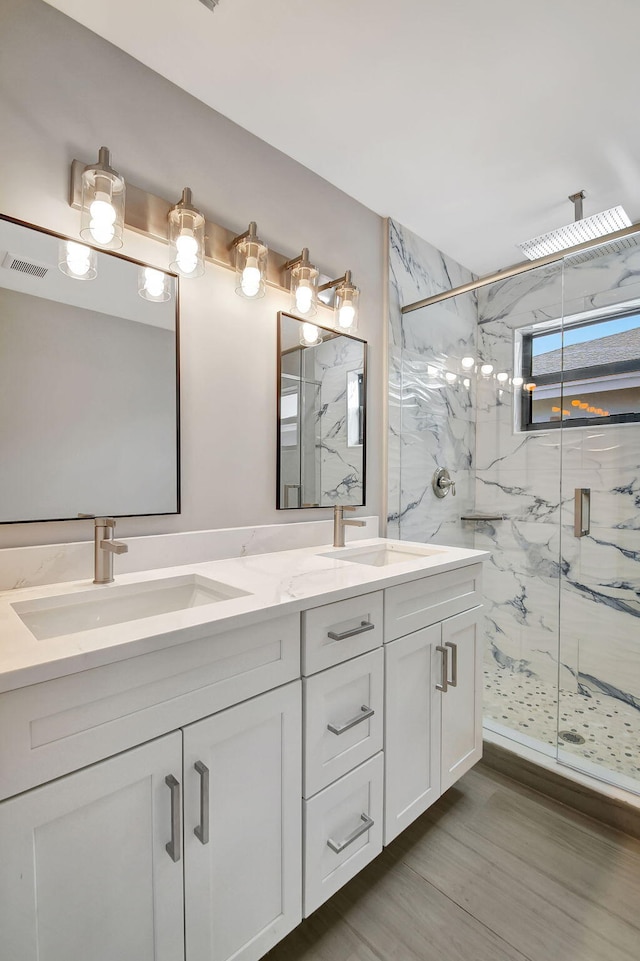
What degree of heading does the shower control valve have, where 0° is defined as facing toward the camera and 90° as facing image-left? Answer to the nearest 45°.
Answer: approximately 315°

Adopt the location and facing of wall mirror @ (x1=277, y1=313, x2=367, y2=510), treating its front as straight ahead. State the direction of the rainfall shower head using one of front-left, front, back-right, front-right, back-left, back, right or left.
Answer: front-left

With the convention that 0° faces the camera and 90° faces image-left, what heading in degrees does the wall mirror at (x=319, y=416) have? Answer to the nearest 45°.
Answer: approximately 315°

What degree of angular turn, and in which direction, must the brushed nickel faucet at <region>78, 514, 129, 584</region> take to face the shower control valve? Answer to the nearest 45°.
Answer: approximately 45° to its left

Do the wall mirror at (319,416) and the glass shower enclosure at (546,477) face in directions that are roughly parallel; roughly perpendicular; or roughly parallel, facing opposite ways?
roughly perpendicular
